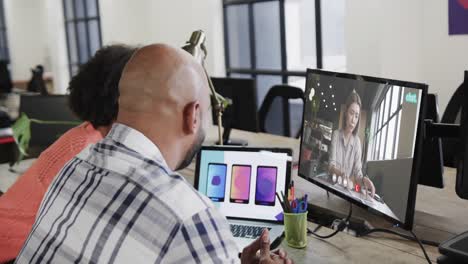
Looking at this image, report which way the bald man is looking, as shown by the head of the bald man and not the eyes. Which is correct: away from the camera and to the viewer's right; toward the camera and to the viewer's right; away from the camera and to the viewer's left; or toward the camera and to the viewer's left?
away from the camera and to the viewer's right

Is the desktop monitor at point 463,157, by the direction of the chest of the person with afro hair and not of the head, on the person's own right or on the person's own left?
on the person's own right

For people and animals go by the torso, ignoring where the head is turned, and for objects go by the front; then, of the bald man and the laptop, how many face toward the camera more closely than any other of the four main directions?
1

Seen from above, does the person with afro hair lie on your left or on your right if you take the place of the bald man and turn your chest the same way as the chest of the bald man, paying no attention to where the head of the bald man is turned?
on your left

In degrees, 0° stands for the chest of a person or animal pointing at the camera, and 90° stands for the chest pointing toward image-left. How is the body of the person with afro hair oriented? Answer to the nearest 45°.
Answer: approximately 225°

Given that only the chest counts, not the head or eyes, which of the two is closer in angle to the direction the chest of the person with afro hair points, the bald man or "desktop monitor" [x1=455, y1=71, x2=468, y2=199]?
the desktop monitor
